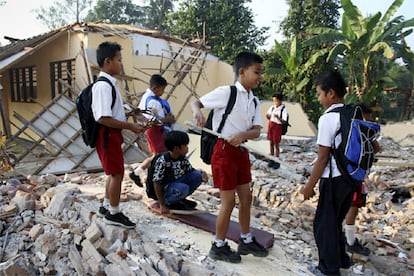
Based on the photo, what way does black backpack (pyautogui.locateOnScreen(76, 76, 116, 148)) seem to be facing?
to the viewer's left

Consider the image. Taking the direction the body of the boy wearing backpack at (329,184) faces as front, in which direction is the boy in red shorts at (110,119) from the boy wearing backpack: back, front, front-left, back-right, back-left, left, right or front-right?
front

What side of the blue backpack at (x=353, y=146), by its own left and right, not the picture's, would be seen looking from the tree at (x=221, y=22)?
back

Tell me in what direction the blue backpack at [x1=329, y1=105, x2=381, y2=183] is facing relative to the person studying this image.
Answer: facing the viewer and to the right of the viewer

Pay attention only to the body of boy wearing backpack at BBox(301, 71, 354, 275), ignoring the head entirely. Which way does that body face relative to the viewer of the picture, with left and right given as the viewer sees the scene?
facing to the left of the viewer

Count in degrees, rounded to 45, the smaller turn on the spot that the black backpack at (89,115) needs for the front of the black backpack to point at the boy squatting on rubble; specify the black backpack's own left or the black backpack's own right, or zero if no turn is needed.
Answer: approximately 135° to the black backpack's own right

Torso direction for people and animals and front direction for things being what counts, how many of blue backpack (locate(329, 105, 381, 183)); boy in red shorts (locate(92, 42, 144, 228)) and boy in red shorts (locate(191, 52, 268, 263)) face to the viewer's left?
0

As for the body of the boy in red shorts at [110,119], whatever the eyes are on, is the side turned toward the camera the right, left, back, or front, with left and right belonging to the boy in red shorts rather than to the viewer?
right

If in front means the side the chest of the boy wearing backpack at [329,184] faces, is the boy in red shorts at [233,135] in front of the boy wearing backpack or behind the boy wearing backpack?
in front

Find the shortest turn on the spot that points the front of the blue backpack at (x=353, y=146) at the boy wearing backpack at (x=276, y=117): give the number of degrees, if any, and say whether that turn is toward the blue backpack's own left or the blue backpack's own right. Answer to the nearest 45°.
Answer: approximately 135° to the blue backpack's own left

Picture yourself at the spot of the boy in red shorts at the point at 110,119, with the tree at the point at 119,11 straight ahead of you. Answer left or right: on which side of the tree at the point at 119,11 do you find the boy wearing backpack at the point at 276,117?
right

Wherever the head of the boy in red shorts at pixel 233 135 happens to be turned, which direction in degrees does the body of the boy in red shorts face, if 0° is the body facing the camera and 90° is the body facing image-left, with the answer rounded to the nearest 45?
approximately 315°

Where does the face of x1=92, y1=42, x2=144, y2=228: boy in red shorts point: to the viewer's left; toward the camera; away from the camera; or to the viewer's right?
to the viewer's right

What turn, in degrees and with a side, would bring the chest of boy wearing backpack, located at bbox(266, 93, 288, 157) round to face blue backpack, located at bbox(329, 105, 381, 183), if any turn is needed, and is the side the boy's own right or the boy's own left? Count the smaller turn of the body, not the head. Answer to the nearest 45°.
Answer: approximately 45° to the boy's own left

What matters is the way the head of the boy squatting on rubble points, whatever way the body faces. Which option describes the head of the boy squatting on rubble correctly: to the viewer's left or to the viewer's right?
to the viewer's right

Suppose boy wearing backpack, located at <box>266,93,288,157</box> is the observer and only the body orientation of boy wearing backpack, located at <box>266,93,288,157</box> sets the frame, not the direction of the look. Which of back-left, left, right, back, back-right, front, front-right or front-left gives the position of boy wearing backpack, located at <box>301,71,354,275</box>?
front-left
